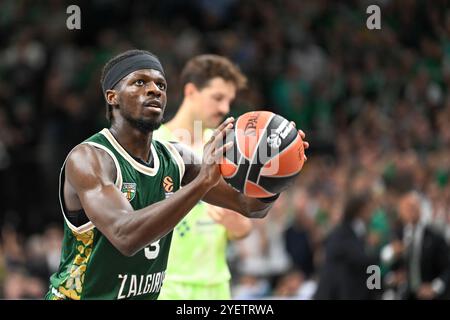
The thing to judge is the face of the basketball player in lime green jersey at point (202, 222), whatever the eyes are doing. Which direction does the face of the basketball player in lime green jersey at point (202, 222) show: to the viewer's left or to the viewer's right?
to the viewer's right

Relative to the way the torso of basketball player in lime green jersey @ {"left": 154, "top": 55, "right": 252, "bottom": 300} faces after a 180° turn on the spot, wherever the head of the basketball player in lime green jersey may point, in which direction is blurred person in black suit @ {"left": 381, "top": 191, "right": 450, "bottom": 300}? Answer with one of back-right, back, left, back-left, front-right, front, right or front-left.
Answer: right

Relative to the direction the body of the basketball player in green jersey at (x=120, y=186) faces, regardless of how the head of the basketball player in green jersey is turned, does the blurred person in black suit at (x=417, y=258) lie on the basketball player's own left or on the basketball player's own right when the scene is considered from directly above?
on the basketball player's own left

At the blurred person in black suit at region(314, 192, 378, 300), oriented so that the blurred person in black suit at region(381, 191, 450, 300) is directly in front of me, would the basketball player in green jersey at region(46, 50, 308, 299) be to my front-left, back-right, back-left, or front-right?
back-right

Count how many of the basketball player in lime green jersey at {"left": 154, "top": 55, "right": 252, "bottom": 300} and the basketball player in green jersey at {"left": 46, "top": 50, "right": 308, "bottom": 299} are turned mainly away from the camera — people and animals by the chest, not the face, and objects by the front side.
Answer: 0

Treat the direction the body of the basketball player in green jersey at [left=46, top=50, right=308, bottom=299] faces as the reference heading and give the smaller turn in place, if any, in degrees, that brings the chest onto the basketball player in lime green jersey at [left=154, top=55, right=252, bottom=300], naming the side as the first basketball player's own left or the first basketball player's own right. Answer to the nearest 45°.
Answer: approximately 135° to the first basketball player's own left

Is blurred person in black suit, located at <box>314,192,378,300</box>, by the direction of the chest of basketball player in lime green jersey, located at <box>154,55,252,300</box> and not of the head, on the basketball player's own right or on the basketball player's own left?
on the basketball player's own left

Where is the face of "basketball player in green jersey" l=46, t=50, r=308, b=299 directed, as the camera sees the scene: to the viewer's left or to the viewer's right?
to the viewer's right

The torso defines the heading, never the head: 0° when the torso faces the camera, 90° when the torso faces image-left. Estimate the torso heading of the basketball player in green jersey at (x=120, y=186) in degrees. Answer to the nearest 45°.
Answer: approximately 315°
